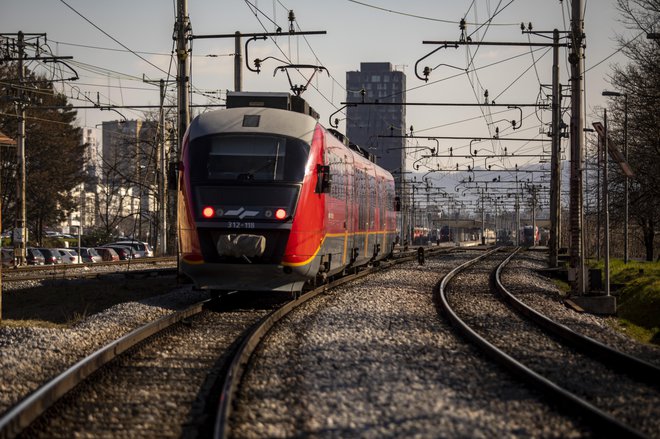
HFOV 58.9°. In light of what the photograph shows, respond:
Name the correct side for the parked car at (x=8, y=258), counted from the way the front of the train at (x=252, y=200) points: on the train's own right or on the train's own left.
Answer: on the train's own right

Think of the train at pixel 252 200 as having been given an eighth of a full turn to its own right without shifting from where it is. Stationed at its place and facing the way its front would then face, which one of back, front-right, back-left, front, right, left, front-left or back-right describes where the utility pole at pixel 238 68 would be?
right

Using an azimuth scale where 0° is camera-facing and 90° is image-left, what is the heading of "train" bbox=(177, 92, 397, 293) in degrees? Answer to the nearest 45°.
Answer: approximately 45°

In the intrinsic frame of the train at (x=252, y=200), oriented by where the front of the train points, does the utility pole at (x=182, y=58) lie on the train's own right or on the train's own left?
on the train's own right

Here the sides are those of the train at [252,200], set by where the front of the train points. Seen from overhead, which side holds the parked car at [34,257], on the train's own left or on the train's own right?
on the train's own right

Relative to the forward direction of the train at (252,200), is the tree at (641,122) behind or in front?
behind

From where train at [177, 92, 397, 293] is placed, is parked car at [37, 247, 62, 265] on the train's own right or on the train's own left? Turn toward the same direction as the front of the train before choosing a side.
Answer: on the train's own right

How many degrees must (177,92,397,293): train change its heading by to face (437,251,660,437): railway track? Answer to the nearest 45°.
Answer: approximately 90° to its left

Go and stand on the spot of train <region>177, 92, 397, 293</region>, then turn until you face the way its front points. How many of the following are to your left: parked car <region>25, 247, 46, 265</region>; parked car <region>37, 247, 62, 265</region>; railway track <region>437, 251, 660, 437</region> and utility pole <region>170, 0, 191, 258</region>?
1
